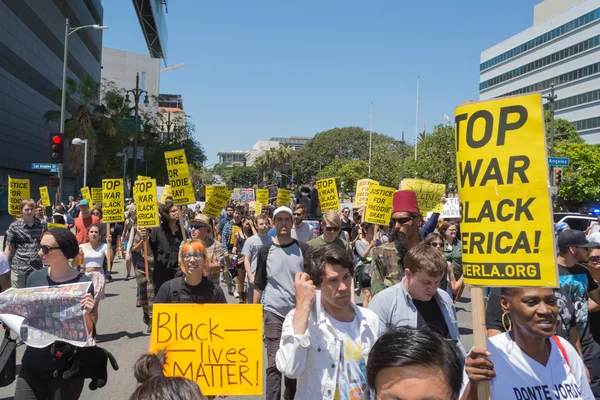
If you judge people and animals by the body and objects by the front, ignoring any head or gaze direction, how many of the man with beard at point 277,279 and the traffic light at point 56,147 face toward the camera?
2

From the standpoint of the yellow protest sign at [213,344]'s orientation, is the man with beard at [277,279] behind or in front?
behind

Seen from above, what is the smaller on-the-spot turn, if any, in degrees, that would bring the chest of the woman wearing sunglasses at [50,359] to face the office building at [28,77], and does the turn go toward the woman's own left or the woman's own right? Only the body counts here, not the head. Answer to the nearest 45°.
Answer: approximately 135° to the woman's own right

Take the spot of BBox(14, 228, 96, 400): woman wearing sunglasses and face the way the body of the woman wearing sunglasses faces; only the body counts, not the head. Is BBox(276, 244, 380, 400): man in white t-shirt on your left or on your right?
on your left

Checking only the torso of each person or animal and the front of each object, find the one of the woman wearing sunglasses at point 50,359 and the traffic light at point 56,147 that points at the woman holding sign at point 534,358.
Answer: the traffic light

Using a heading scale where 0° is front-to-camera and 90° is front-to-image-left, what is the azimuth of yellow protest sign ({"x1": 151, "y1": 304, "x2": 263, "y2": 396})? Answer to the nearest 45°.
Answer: approximately 0°

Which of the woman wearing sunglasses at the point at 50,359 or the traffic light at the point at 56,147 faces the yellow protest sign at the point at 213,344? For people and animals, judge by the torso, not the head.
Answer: the traffic light

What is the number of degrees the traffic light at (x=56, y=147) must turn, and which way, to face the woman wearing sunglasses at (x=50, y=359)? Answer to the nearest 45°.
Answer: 0° — it already faces them

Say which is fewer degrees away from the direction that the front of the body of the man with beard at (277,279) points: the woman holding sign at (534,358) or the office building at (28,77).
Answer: the woman holding sign

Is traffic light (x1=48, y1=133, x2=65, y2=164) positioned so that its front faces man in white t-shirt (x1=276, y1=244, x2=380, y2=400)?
yes
